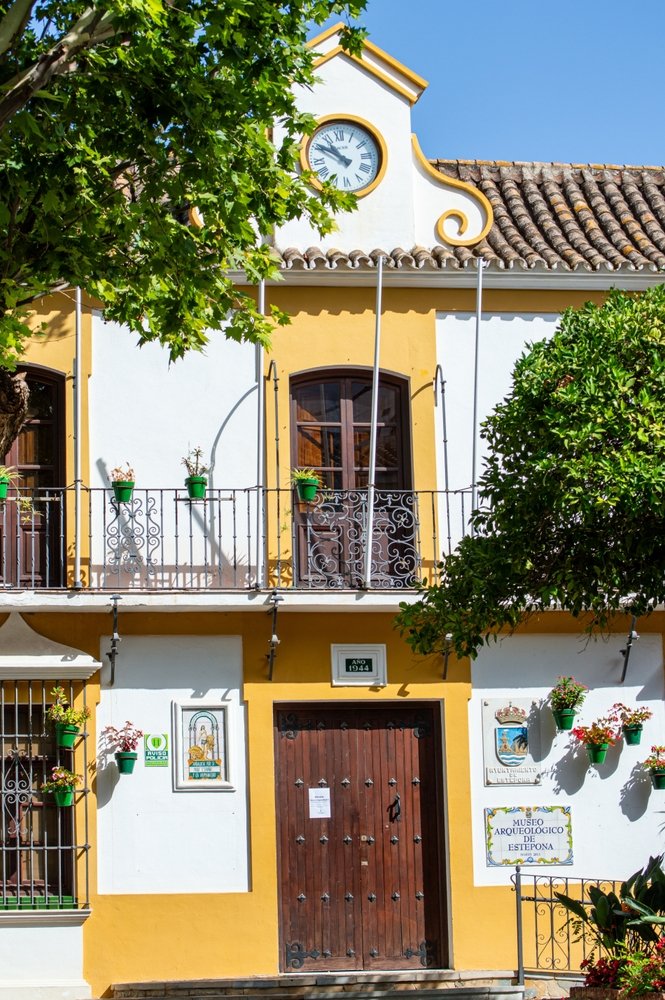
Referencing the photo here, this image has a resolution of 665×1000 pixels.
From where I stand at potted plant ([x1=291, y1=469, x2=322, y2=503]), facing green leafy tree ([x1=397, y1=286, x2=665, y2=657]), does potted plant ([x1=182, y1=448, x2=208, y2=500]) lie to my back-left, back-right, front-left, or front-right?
back-right

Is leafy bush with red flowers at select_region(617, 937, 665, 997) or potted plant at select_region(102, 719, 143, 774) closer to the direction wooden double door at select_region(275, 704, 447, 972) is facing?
the leafy bush with red flowers

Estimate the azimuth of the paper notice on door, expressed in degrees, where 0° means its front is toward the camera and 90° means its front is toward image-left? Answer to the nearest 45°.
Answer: approximately 0°

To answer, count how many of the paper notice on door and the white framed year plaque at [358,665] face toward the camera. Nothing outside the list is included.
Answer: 2

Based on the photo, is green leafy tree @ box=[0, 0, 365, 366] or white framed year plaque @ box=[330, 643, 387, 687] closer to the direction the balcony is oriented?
the green leafy tree

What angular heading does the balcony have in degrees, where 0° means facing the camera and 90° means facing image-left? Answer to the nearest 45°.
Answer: approximately 0°
